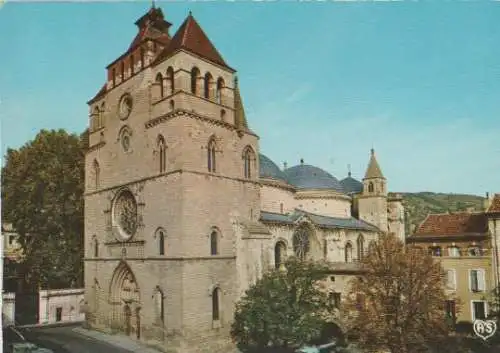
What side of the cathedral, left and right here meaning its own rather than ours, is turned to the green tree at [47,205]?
right

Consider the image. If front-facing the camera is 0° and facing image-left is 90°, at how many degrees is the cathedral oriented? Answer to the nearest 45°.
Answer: approximately 45°
